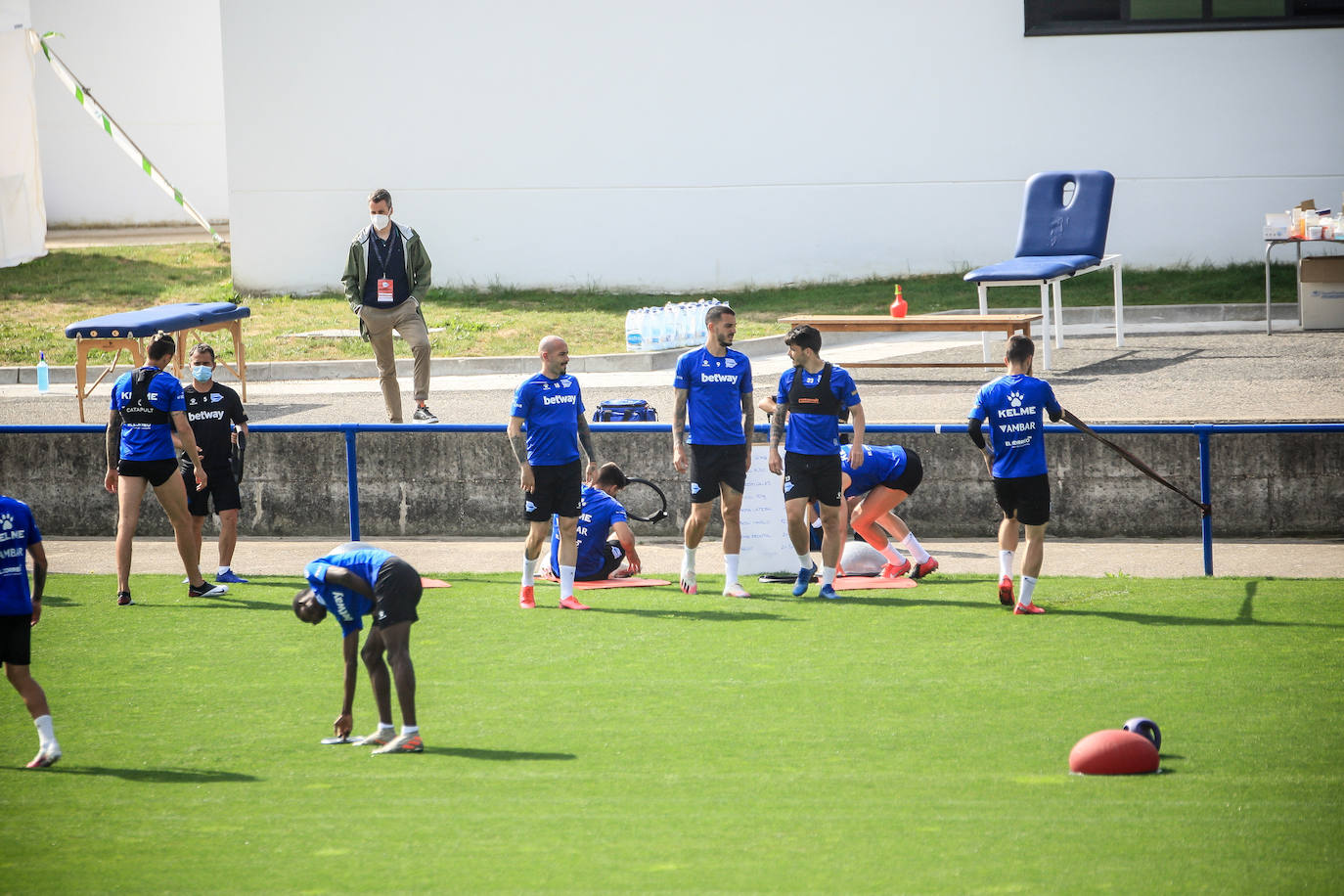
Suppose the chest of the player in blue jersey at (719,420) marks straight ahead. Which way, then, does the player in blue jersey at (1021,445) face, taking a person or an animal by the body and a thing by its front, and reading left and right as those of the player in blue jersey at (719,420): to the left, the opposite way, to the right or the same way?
the opposite way

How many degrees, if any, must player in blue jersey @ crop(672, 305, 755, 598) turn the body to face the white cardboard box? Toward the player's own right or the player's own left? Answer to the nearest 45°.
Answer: approximately 135° to the player's own left

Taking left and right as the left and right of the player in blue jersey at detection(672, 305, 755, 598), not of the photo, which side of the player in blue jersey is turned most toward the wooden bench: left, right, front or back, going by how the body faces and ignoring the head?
back

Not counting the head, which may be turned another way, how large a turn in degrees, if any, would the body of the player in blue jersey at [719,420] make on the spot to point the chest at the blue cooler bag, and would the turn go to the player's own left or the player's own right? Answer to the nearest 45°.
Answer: approximately 180°

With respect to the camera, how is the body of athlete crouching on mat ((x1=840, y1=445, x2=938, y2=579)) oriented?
to the viewer's left

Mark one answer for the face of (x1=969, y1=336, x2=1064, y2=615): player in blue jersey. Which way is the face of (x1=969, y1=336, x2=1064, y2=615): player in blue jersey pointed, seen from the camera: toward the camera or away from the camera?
away from the camera

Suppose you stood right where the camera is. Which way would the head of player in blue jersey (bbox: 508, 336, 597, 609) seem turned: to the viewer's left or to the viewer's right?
to the viewer's right

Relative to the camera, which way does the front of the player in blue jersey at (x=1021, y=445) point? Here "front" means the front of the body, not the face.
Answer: away from the camera

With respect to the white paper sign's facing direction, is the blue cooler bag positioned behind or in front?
behind

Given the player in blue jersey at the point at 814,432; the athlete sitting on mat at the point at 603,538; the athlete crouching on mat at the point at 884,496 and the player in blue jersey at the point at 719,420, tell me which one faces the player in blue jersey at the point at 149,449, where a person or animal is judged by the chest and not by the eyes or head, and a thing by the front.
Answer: the athlete crouching on mat at the point at 884,496

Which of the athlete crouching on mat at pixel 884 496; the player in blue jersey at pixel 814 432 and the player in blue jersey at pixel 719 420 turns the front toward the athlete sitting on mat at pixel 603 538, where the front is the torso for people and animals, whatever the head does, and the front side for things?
the athlete crouching on mat at pixel 884 496

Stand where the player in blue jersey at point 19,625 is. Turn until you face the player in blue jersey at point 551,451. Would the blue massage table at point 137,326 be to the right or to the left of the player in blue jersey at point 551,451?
left
